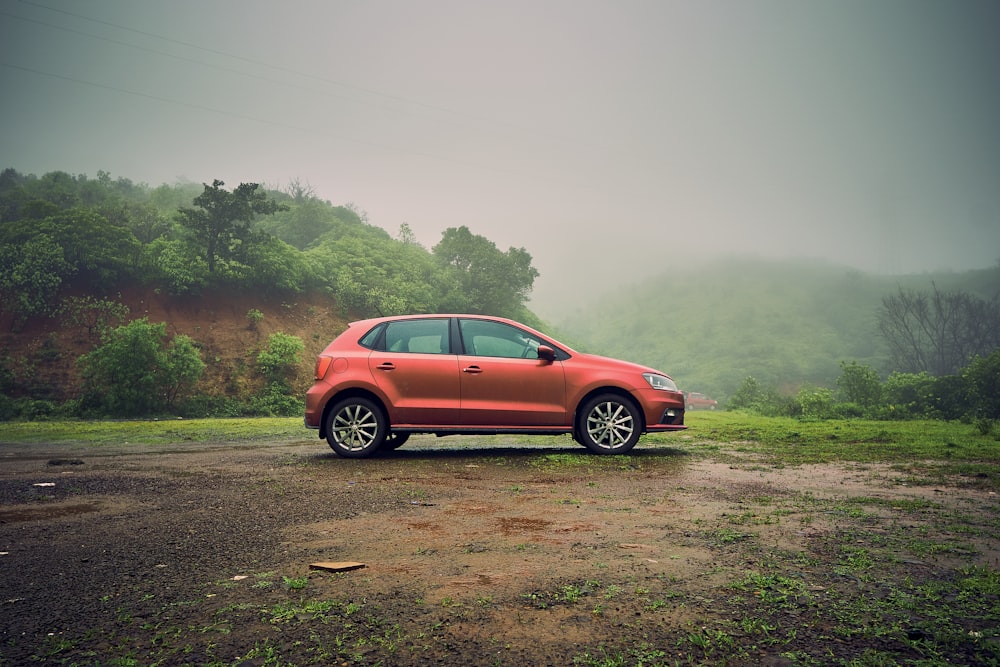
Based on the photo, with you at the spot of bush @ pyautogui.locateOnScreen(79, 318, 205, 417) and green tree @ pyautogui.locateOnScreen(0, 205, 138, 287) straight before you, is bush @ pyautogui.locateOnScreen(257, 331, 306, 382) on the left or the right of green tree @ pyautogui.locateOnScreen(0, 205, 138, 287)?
right

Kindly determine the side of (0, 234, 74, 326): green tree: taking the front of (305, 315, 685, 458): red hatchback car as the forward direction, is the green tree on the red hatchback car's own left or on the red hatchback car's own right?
on the red hatchback car's own left

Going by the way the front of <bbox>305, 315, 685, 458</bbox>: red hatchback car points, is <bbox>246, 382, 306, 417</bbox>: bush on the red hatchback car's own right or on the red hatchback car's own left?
on the red hatchback car's own left

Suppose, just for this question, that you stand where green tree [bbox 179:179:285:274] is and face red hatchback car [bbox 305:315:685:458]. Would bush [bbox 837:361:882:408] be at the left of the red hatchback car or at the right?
left

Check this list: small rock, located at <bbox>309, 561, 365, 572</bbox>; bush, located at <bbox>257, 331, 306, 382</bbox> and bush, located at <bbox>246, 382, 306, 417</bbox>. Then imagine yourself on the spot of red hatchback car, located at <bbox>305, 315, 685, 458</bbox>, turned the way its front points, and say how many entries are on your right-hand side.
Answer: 1

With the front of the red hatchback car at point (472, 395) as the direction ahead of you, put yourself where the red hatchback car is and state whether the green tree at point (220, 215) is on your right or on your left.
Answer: on your left

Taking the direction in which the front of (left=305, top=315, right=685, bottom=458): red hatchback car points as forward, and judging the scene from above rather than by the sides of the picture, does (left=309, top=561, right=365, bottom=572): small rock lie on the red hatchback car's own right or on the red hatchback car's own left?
on the red hatchback car's own right

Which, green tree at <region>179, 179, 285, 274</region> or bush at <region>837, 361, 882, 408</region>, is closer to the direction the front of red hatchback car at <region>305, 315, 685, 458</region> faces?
the bush

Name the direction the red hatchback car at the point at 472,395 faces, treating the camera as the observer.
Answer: facing to the right of the viewer

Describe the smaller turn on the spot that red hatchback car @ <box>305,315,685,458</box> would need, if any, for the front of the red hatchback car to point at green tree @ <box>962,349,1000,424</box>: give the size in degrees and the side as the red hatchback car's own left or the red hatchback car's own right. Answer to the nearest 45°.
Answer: approximately 45° to the red hatchback car's own left
